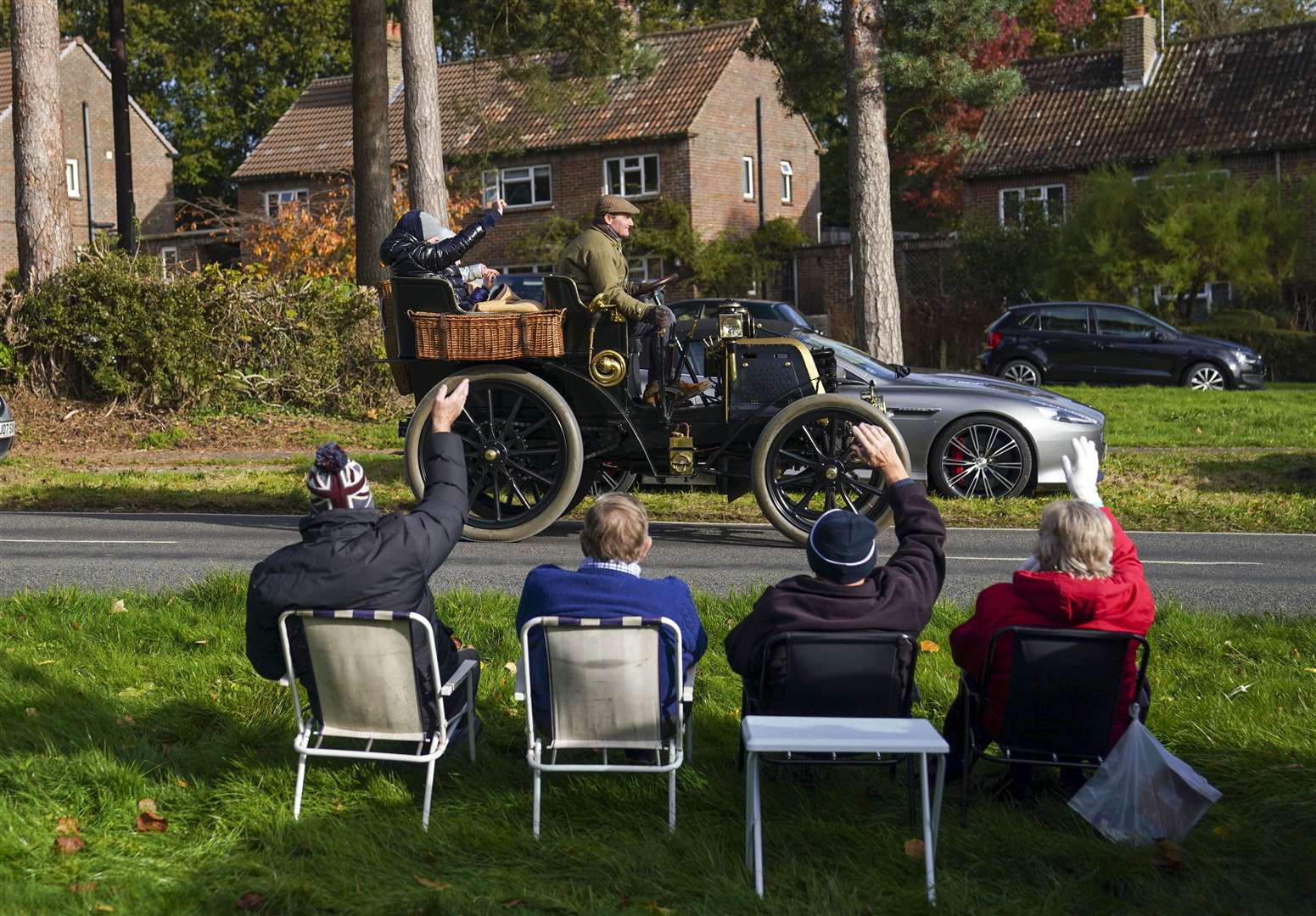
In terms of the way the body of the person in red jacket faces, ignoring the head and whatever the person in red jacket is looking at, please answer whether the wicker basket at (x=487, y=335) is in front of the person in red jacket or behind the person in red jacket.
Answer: in front

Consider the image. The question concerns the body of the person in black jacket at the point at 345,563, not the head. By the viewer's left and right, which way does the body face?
facing away from the viewer

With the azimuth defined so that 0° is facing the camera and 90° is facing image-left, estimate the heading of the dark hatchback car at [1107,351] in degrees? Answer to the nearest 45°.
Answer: approximately 270°

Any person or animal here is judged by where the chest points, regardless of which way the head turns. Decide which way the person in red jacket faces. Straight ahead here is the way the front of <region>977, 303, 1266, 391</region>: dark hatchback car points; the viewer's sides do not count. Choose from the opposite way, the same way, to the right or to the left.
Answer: to the left

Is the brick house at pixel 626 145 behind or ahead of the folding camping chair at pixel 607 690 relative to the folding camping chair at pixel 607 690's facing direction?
ahead

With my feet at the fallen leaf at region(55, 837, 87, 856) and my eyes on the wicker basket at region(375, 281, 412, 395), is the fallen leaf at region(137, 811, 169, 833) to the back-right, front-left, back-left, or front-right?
front-right

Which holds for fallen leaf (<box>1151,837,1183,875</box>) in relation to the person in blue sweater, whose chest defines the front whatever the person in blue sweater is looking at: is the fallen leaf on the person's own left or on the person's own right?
on the person's own right

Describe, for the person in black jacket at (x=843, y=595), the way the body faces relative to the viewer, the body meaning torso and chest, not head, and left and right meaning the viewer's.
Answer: facing away from the viewer

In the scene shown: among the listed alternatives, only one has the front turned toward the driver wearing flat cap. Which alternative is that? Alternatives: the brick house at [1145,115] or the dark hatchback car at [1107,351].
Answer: the brick house

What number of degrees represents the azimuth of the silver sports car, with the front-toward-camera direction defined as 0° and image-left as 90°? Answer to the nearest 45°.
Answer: approximately 270°

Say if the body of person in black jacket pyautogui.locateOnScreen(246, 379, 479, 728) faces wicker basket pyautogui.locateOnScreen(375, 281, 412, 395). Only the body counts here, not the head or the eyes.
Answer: yes

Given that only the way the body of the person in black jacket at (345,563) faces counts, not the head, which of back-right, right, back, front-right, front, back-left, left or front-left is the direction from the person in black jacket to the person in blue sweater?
right

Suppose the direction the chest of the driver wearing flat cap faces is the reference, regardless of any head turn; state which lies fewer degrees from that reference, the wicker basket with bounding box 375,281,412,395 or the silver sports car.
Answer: the silver sports car

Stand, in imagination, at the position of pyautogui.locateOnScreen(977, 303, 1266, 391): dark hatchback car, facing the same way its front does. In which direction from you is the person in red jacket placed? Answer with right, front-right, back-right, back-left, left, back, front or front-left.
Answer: right

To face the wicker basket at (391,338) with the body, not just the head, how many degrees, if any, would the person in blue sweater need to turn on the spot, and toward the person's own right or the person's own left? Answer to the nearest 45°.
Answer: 0° — they already face it

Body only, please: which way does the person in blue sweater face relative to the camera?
away from the camera

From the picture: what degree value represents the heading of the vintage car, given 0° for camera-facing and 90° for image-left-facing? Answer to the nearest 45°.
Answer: approximately 270°

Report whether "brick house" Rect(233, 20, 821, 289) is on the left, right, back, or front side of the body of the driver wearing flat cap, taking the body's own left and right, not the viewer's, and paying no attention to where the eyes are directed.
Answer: left

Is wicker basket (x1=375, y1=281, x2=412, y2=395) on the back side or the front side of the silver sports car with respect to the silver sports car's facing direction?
on the back side

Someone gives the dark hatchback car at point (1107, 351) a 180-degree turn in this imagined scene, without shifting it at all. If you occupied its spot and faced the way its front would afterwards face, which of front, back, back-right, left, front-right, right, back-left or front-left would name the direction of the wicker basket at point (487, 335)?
left

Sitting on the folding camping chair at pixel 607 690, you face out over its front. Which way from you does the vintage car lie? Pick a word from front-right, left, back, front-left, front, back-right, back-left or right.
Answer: front

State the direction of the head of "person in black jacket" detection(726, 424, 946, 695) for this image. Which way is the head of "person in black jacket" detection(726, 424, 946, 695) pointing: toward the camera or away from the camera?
away from the camera

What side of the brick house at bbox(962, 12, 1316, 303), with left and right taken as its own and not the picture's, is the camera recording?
front

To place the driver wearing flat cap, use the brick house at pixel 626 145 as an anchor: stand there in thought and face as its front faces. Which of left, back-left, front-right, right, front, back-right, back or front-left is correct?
front-left
